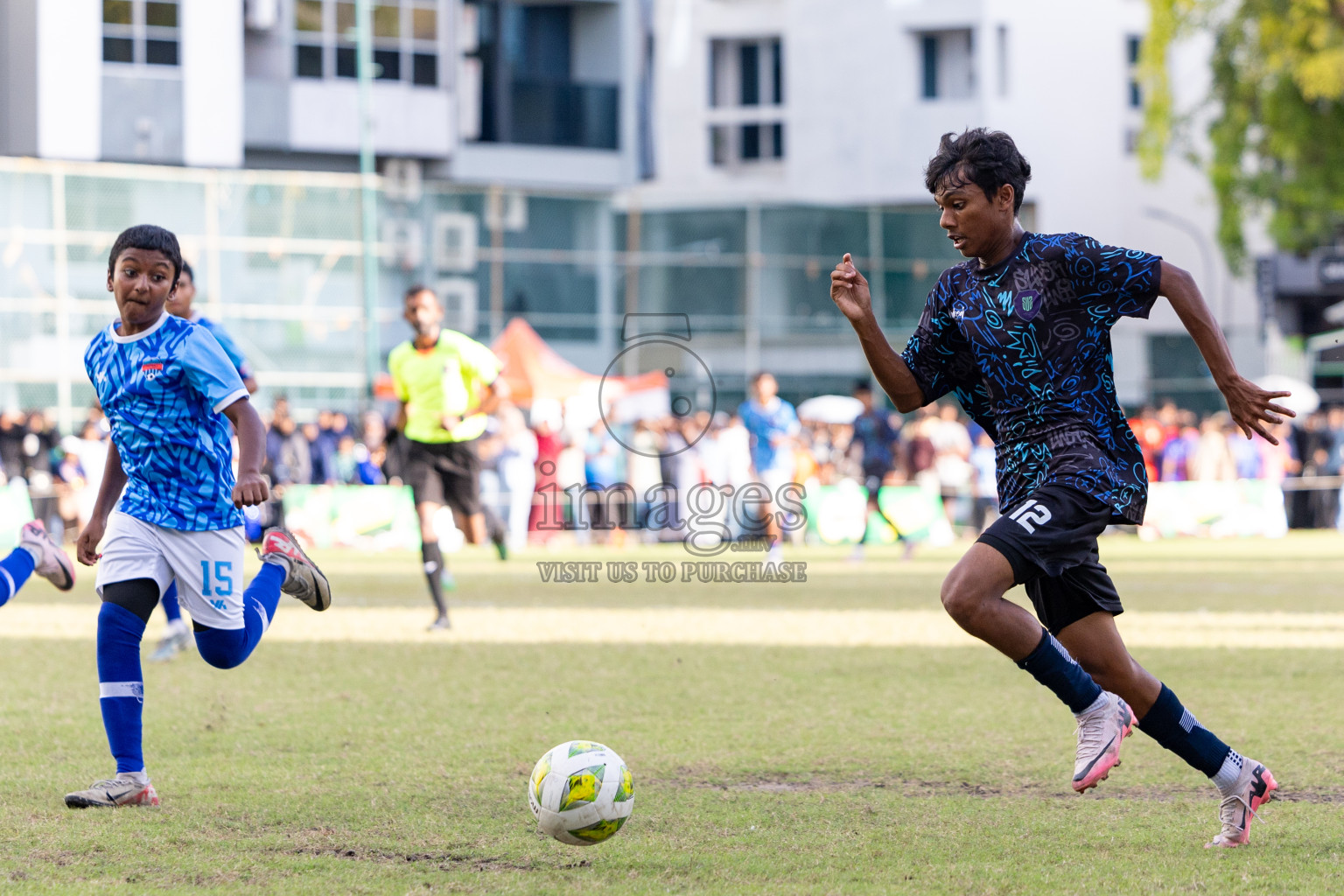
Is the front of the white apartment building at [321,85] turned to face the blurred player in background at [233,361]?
yes

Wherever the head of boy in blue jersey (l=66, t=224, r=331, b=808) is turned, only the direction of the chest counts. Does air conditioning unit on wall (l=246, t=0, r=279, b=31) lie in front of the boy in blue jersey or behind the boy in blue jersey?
behind

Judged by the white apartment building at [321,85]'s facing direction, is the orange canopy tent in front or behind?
in front

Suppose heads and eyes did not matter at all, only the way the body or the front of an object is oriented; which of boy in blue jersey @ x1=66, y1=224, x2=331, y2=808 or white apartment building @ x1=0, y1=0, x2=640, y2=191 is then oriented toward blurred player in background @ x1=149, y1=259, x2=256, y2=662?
the white apartment building

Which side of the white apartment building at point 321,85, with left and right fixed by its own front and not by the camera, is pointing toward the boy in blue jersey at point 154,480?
front

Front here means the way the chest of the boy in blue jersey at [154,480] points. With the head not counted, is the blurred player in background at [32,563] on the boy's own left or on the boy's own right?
on the boy's own right

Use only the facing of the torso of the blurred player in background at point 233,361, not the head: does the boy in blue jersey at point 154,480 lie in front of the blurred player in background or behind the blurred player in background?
in front

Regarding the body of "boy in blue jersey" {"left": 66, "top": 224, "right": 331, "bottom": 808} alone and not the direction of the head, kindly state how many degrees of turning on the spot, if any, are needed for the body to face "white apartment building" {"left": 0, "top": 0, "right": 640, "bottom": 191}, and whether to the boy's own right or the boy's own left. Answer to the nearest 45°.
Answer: approximately 135° to the boy's own right

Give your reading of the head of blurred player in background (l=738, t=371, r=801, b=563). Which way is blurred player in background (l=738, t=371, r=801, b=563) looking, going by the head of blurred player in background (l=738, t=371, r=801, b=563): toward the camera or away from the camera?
toward the camera

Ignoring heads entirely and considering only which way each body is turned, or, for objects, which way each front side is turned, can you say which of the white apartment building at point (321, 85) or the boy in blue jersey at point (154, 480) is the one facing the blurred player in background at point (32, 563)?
the white apartment building

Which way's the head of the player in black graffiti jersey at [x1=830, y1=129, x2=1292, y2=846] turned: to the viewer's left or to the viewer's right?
to the viewer's left

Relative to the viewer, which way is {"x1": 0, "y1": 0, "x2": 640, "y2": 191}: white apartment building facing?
toward the camera
